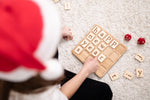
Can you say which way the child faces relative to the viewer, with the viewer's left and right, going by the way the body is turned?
facing away from the viewer and to the right of the viewer

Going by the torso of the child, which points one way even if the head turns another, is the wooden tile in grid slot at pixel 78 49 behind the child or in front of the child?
in front

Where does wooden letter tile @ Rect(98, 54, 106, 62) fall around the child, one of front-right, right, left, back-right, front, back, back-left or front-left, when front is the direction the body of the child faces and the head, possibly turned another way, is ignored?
front

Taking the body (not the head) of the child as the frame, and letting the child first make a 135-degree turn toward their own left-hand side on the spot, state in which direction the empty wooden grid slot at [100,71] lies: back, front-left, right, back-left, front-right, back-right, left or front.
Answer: back-right

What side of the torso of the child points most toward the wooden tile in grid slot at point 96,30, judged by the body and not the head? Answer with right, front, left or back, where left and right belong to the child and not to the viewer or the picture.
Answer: front

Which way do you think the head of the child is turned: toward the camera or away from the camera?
away from the camera

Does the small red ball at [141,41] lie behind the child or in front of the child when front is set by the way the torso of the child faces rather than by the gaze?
in front

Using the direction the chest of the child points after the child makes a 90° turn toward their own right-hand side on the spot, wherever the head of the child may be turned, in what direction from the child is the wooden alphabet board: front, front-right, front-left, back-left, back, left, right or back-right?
left

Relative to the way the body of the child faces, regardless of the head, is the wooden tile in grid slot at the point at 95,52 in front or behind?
in front

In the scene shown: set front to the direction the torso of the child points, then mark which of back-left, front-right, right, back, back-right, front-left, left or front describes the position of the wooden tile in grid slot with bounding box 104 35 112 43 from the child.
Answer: front

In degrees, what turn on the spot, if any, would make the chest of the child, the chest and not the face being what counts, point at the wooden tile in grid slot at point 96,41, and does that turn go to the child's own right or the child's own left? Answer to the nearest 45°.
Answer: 0° — they already face it

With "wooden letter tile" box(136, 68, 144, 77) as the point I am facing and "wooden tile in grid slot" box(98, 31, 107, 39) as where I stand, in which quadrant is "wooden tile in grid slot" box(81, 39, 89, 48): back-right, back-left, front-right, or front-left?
back-right
